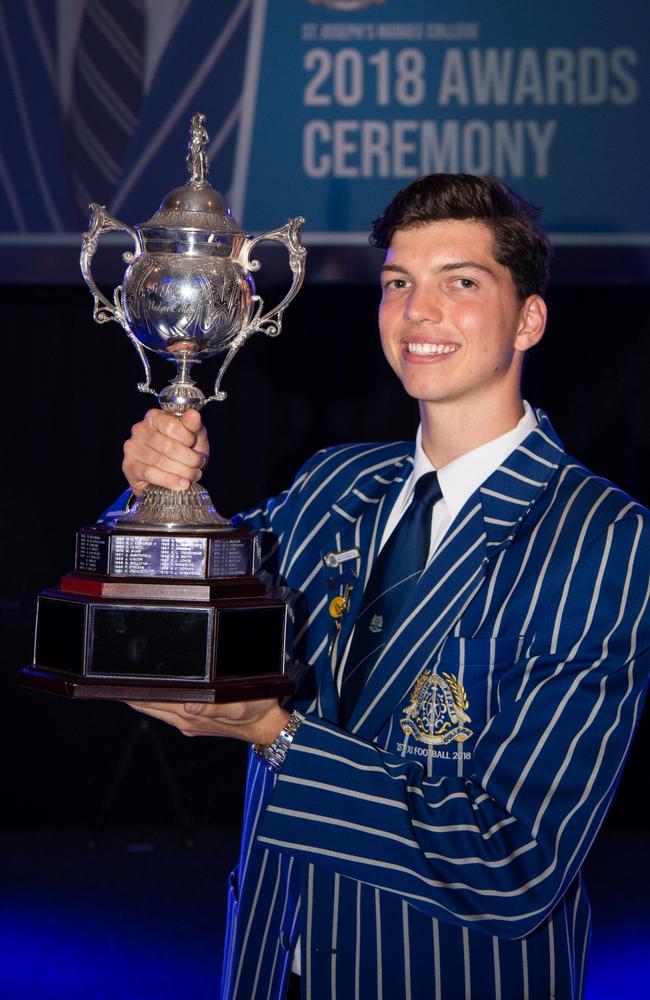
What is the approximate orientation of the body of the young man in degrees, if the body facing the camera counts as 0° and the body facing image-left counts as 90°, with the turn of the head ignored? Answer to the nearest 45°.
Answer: approximately 45°
